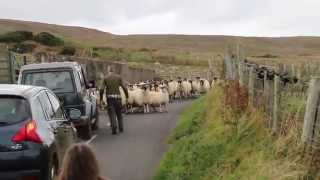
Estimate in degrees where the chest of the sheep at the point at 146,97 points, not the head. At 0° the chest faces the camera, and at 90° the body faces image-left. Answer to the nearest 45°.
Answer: approximately 0°

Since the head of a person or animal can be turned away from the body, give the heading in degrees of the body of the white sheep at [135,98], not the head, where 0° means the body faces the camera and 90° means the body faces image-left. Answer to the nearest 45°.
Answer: approximately 45°

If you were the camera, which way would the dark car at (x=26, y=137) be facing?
facing away from the viewer and to the right of the viewer

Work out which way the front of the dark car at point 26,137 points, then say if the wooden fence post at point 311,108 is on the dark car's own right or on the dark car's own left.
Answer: on the dark car's own right

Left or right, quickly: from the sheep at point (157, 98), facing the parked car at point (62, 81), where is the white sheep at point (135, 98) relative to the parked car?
right

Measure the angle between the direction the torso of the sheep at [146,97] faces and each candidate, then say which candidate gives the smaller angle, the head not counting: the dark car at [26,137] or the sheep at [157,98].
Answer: the dark car

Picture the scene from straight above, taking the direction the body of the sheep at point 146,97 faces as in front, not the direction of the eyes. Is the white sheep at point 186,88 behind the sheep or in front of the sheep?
behind
